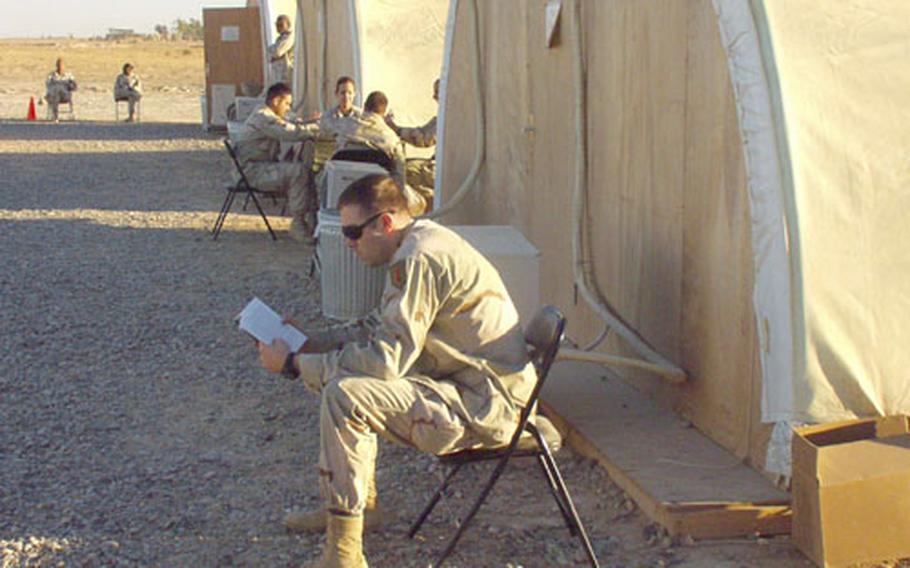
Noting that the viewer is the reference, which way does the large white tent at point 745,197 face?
facing the viewer and to the left of the viewer

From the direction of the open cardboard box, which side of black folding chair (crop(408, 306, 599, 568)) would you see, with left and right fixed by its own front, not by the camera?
back

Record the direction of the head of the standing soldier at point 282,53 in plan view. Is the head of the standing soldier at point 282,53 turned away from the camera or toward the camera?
toward the camera

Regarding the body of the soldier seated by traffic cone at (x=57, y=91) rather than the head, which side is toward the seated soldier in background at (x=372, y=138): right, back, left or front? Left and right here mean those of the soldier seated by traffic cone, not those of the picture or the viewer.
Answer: front

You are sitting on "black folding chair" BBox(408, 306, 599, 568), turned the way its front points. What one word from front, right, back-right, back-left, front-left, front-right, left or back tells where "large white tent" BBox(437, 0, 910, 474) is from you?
back-right

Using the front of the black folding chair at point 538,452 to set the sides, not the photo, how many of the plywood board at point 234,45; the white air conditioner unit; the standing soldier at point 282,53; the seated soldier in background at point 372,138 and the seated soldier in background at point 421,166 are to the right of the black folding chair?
5

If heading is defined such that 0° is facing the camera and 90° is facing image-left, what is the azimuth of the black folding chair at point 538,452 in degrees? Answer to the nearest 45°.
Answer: approximately 90°

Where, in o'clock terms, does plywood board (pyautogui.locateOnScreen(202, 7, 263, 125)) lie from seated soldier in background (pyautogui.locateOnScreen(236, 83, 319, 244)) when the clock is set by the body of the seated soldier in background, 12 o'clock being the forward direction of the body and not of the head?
The plywood board is roughly at 9 o'clock from the seated soldier in background.

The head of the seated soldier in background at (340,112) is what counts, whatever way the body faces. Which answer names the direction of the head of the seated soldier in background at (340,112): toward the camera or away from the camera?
toward the camera

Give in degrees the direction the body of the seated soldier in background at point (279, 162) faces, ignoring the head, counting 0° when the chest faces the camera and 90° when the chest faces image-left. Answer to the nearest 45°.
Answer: approximately 270°

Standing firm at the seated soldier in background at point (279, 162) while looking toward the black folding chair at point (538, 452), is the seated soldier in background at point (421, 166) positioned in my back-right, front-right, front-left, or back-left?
front-left
